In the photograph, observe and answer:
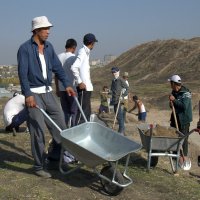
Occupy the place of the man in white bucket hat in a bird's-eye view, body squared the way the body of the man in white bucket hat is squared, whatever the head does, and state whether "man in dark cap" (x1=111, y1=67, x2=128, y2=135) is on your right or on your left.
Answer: on your left

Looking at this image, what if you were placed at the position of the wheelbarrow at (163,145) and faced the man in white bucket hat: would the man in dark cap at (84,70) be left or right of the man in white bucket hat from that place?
right

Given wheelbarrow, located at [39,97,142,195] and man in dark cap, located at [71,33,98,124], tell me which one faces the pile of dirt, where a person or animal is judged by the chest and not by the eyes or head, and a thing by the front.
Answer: the man in dark cap

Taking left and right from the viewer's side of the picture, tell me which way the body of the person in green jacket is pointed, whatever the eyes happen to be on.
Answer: facing to the left of the viewer

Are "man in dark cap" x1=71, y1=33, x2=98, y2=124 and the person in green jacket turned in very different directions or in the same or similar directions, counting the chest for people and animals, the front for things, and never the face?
very different directions

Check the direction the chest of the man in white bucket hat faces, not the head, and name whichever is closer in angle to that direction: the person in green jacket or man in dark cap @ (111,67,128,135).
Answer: the person in green jacket

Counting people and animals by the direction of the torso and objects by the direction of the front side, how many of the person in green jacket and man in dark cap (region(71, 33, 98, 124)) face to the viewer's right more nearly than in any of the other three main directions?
1

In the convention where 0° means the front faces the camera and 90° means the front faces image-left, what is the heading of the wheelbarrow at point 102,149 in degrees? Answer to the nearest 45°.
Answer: approximately 315°

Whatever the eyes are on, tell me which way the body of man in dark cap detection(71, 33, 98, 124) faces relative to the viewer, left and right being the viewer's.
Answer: facing to the right of the viewer
